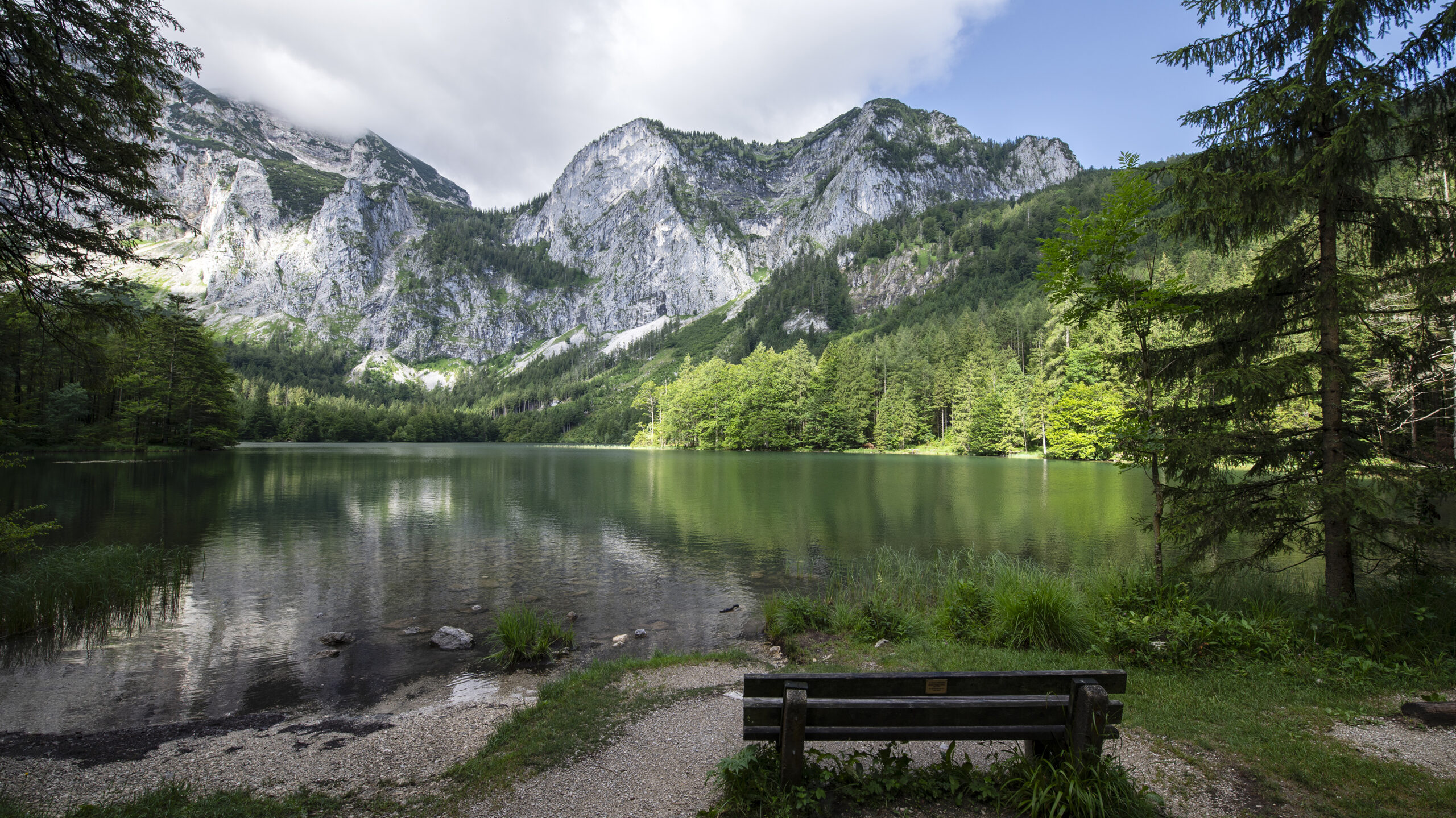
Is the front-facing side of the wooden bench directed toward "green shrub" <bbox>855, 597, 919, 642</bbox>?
yes

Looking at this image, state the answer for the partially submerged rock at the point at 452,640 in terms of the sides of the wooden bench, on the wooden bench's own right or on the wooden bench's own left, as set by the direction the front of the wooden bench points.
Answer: on the wooden bench's own left

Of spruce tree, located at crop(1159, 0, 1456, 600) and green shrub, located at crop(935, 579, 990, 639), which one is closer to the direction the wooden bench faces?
the green shrub

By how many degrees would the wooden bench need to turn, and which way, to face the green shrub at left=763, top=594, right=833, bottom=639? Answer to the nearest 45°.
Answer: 0° — it already faces it

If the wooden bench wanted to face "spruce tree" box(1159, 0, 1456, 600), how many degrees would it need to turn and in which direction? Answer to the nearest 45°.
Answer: approximately 45° to its right

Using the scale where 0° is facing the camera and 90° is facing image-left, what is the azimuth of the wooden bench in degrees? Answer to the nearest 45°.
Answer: approximately 180°
